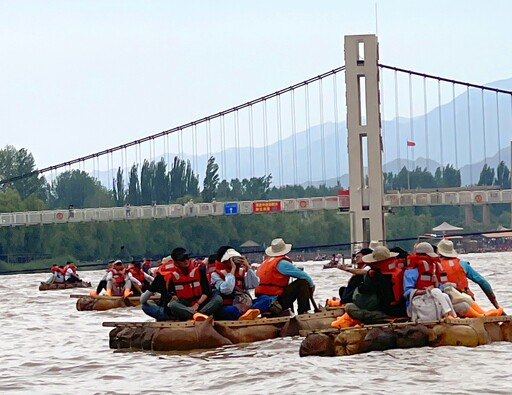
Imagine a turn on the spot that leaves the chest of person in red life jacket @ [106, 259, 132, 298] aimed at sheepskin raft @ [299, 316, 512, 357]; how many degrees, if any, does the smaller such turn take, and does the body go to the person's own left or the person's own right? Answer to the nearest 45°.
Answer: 0° — they already face it

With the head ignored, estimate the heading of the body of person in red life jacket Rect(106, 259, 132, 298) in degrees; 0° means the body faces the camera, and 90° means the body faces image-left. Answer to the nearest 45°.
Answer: approximately 0°

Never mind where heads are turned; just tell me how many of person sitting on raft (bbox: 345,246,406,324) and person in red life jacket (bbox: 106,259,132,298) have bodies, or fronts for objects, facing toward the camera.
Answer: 1
